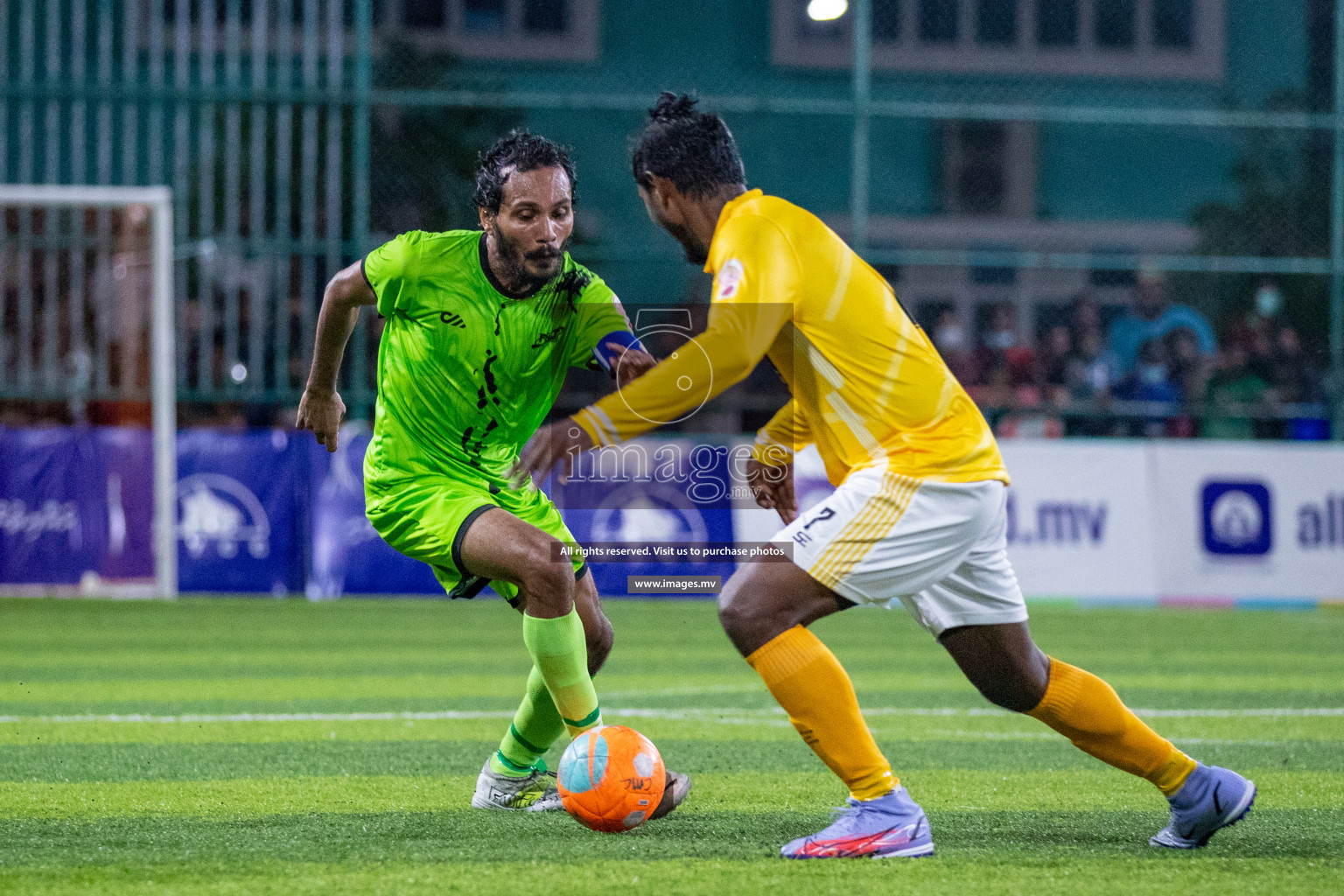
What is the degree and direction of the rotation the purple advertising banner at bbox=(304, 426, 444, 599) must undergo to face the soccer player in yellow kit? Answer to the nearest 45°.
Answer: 0° — it already faces them

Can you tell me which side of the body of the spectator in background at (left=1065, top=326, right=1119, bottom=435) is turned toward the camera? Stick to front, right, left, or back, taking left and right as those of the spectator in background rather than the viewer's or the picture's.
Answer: front

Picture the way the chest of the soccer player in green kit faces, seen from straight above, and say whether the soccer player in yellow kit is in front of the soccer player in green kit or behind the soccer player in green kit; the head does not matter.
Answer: in front

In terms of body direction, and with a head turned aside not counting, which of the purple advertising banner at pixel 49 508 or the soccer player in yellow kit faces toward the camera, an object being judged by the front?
the purple advertising banner

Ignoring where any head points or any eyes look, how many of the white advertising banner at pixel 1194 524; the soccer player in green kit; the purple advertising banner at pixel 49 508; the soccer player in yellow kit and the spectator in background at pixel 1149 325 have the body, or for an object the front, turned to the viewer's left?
1

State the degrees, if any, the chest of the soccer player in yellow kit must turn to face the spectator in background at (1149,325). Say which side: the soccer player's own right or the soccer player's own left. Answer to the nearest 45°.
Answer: approximately 90° to the soccer player's own right

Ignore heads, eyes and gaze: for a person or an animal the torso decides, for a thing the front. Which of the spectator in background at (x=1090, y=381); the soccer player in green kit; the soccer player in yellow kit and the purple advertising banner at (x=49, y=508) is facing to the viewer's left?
the soccer player in yellow kit

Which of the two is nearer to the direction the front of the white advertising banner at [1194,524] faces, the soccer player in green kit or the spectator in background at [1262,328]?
the soccer player in green kit

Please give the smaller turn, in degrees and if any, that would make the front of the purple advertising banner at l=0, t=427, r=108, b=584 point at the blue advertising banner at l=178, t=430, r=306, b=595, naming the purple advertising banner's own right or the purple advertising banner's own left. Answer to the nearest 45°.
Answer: approximately 90° to the purple advertising banner's own left

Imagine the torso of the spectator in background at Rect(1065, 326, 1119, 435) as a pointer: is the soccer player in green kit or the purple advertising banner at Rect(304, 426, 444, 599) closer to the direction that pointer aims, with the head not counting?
the soccer player in green kit

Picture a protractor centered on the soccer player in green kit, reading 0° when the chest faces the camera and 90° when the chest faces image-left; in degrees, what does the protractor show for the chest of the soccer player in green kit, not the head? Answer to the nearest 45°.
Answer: approximately 315°

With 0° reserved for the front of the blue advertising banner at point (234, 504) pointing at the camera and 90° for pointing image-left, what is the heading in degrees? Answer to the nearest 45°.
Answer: approximately 0°

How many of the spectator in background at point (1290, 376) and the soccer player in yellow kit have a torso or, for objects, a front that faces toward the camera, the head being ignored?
1

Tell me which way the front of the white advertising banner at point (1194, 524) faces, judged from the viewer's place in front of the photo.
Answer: facing the viewer

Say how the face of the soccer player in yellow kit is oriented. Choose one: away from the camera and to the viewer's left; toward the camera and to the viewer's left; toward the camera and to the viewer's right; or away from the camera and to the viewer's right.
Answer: away from the camera and to the viewer's left

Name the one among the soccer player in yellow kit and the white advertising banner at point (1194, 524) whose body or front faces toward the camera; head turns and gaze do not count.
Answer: the white advertising banner

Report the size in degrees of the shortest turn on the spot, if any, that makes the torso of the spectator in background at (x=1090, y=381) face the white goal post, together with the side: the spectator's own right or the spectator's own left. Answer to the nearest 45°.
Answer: approximately 45° to the spectator's own right

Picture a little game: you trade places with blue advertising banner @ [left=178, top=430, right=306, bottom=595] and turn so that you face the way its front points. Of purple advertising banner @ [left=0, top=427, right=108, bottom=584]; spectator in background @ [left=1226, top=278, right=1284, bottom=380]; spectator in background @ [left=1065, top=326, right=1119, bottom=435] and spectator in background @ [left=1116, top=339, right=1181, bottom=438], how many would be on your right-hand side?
1
